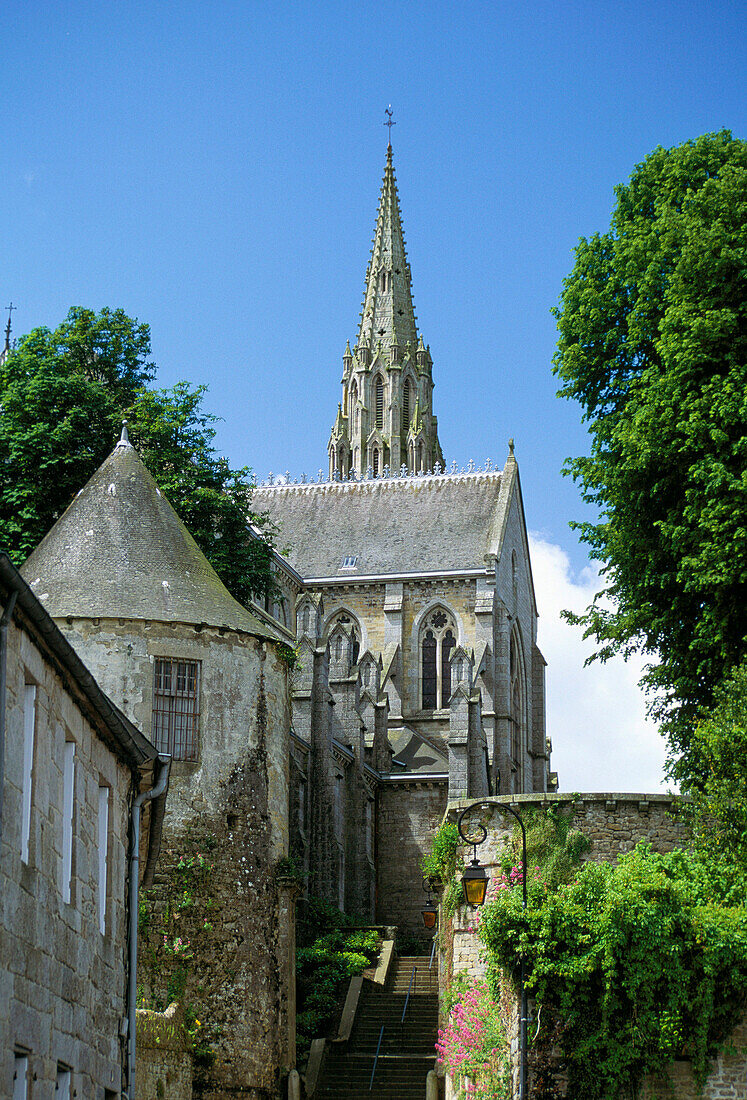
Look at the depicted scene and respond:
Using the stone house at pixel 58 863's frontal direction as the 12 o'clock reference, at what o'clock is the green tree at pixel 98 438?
The green tree is roughly at 9 o'clock from the stone house.

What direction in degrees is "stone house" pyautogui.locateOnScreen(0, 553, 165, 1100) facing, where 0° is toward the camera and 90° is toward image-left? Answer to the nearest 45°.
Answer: approximately 270°

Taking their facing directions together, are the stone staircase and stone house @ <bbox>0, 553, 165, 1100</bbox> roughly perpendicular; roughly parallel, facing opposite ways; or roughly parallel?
roughly perpendicular

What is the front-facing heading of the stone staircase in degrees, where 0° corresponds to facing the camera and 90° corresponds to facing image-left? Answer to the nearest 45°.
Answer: approximately 0°

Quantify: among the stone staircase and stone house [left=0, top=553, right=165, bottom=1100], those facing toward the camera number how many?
1

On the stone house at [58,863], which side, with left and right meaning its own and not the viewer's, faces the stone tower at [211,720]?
left
